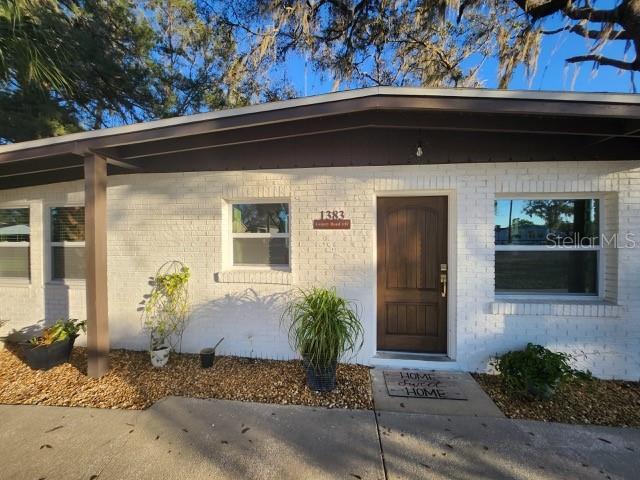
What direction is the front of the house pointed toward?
toward the camera

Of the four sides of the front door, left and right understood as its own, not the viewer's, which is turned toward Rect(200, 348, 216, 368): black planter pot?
right

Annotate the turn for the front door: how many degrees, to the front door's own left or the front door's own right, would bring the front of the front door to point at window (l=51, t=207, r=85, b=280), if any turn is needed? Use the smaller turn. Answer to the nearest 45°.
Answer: approximately 90° to the front door's own right

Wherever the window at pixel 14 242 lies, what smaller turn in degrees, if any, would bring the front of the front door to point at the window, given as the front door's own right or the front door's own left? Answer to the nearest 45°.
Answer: approximately 90° to the front door's own right

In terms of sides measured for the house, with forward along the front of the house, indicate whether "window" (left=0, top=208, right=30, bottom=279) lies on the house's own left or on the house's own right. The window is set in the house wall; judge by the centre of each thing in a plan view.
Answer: on the house's own right

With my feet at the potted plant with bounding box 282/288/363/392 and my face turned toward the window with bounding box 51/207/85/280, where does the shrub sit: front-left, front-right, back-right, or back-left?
back-right

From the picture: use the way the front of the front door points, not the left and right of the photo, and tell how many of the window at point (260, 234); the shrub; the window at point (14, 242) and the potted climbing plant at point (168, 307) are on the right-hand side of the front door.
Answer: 3

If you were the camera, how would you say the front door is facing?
facing the viewer

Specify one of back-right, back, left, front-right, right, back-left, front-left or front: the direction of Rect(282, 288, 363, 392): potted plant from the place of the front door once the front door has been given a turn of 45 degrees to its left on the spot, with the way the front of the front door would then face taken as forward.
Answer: right

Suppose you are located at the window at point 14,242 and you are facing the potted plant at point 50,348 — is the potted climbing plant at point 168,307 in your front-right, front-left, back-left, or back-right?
front-left

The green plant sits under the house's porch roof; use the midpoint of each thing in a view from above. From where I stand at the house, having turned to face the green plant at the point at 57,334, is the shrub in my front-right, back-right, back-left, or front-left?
back-left
